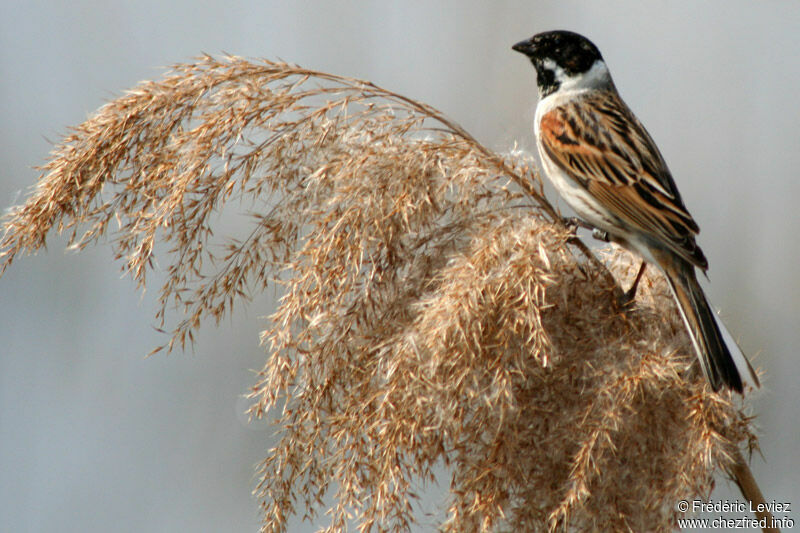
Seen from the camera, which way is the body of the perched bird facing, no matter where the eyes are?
to the viewer's left
